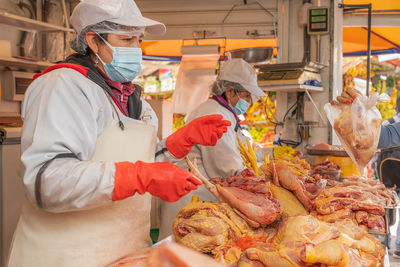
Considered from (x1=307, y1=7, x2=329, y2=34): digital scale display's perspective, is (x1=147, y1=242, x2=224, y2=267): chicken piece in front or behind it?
in front

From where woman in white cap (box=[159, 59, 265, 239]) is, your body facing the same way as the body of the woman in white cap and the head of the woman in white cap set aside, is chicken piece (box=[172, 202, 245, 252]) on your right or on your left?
on your right

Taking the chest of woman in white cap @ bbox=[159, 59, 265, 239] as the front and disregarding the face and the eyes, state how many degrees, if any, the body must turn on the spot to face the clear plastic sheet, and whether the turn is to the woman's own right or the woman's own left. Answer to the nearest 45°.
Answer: approximately 90° to the woman's own left

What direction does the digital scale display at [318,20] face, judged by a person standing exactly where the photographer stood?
facing the viewer

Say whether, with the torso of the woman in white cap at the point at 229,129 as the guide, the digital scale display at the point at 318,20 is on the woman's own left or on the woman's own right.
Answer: on the woman's own left

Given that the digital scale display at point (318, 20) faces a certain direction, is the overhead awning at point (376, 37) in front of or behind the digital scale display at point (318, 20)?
behind
